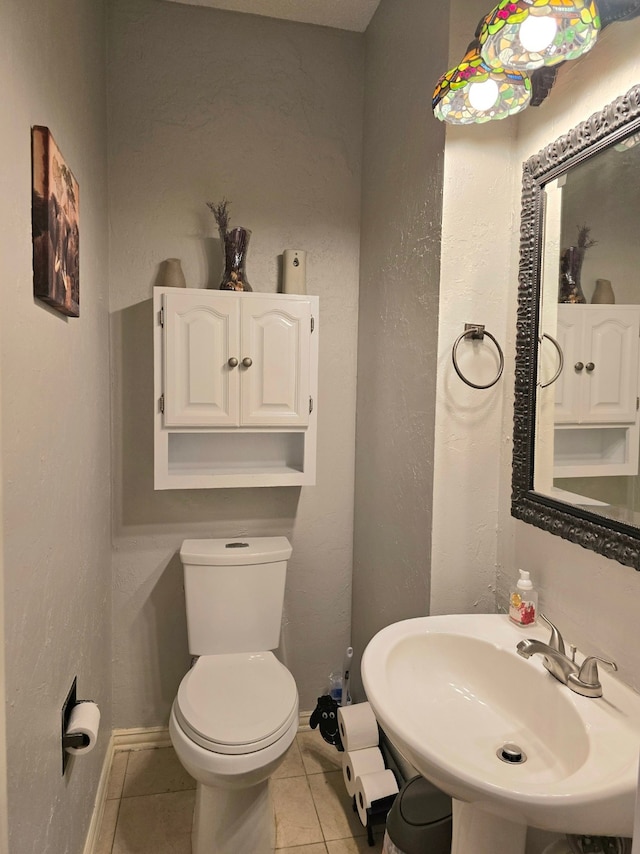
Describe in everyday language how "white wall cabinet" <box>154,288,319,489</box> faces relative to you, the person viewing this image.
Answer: facing the viewer

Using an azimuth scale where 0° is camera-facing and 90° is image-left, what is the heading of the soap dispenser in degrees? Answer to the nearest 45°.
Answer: approximately 45°

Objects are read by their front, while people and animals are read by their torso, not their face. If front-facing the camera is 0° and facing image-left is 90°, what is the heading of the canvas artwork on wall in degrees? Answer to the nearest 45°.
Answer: approximately 270°

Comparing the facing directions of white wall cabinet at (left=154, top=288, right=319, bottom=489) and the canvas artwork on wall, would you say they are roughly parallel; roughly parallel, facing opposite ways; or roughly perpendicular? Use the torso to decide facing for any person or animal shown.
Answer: roughly perpendicular

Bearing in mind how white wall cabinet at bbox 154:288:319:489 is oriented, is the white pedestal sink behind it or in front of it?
in front

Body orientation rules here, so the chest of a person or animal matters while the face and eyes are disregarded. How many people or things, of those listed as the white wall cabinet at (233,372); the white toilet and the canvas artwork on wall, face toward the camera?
2

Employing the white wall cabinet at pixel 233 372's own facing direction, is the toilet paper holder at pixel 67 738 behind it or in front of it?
in front
